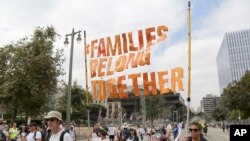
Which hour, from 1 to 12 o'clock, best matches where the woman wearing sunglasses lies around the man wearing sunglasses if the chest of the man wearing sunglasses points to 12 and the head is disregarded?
The woman wearing sunglasses is roughly at 8 o'clock from the man wearing sunglasses.

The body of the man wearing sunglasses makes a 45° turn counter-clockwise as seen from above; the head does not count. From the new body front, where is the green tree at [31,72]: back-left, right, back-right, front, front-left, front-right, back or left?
back

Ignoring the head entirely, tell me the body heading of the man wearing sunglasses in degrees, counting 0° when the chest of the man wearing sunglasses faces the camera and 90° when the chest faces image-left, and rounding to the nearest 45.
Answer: approximately 45°
